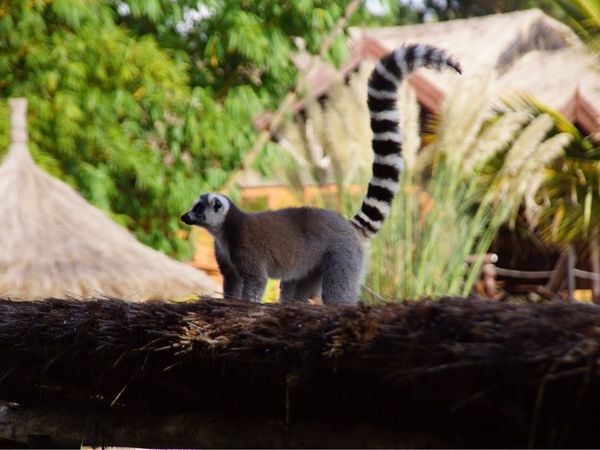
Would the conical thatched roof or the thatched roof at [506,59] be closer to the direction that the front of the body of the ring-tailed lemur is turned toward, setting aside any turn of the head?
the conical thatched roof

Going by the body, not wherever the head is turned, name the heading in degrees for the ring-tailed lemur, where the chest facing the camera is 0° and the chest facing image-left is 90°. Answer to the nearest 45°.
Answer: approximately 90°

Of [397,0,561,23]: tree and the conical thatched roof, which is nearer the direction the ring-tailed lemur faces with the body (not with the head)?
the conical thatched roof

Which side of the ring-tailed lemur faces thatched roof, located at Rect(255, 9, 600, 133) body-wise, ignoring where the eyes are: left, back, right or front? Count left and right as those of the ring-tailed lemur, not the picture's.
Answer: right

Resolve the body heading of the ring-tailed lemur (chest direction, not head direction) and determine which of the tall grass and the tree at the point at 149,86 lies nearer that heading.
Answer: the tree

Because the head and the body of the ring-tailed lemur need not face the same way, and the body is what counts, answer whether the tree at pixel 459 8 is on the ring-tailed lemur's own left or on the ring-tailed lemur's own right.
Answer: on the ring-tailed lemur's own right

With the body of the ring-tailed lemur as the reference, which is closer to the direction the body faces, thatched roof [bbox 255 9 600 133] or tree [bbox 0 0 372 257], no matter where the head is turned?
the tree

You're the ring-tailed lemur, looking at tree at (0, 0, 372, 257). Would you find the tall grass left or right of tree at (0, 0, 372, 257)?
right
